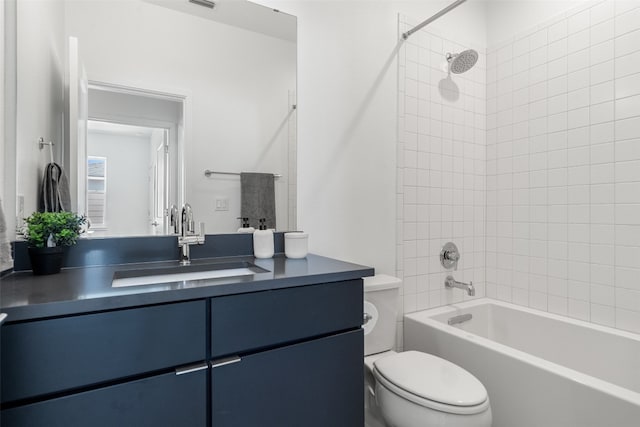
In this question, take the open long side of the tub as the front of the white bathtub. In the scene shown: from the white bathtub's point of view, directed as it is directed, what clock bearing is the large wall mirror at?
The large wall mirror is roughly at 12 o'clock from the white bathtub.

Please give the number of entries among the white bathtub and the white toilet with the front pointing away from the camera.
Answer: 0

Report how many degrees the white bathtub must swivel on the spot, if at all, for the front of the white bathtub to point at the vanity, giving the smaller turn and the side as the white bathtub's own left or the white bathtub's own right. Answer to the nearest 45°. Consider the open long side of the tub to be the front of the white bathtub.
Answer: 0° — it already faces it

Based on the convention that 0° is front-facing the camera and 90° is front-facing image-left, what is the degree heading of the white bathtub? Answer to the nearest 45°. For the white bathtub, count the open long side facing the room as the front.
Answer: approximately 45°

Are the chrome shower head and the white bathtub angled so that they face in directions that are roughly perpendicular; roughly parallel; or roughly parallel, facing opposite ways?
roughly perpendicular

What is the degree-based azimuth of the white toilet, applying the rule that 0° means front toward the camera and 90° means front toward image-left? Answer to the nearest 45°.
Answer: approximately 315°
